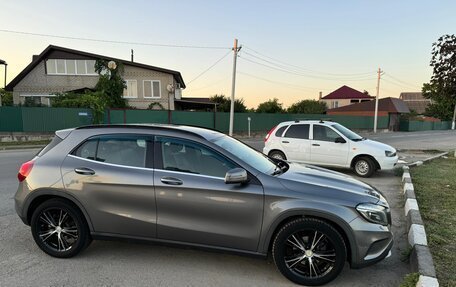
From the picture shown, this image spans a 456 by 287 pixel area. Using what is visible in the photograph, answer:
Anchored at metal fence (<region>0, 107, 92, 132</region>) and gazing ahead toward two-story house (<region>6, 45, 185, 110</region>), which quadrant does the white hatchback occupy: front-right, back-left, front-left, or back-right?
back-right

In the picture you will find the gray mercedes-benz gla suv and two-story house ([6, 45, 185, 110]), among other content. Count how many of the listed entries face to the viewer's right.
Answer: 1

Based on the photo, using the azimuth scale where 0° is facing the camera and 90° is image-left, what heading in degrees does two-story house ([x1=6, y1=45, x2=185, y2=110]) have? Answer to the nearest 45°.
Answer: approximately 0°

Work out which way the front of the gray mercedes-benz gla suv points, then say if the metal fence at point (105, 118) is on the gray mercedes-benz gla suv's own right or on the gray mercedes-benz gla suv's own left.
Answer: on the gray mercedes-benz gla suv's own left

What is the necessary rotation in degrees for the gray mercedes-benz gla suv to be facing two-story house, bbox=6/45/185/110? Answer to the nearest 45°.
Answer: approximately 135° to its left

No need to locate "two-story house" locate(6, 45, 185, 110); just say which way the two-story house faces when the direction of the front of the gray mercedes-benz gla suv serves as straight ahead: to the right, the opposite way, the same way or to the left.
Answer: to the right

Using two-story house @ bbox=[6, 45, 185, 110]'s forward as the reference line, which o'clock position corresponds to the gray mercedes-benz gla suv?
The gray mercedes-benz gla suv is roughly at 12 o'clock from the two-story house.

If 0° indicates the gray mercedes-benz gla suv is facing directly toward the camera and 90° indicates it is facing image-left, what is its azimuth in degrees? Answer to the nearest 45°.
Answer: approximately 270°

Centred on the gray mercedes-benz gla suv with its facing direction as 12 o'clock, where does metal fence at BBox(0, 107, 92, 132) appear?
The metal fence is roughly at 8 o'clock from the gray mercedes-benz gla suv.
